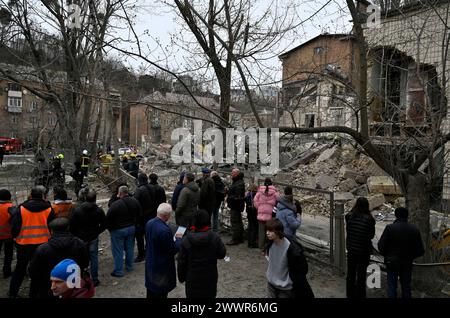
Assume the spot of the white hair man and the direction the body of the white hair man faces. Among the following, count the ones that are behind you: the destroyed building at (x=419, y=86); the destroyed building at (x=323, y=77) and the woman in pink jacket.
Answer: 0

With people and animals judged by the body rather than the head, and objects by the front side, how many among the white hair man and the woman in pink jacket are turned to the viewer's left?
0

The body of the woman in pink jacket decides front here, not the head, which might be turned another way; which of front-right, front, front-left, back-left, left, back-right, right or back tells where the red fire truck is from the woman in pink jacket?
front-left

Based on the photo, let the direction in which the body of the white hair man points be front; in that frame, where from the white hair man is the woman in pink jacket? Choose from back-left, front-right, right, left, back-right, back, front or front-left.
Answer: front

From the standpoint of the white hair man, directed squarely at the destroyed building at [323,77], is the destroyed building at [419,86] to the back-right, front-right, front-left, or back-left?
front-right

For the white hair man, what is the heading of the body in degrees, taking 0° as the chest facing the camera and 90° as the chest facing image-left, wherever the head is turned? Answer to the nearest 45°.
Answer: approximately 225°

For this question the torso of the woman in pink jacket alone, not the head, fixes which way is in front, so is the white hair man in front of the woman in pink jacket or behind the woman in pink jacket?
behind

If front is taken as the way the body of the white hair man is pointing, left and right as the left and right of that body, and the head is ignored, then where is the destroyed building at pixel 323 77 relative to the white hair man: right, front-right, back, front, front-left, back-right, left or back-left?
front

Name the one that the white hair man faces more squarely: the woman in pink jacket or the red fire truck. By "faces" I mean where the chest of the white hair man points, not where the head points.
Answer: the woman in pink jacket

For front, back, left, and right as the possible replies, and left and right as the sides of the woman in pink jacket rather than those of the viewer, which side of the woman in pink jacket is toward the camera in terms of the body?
back
